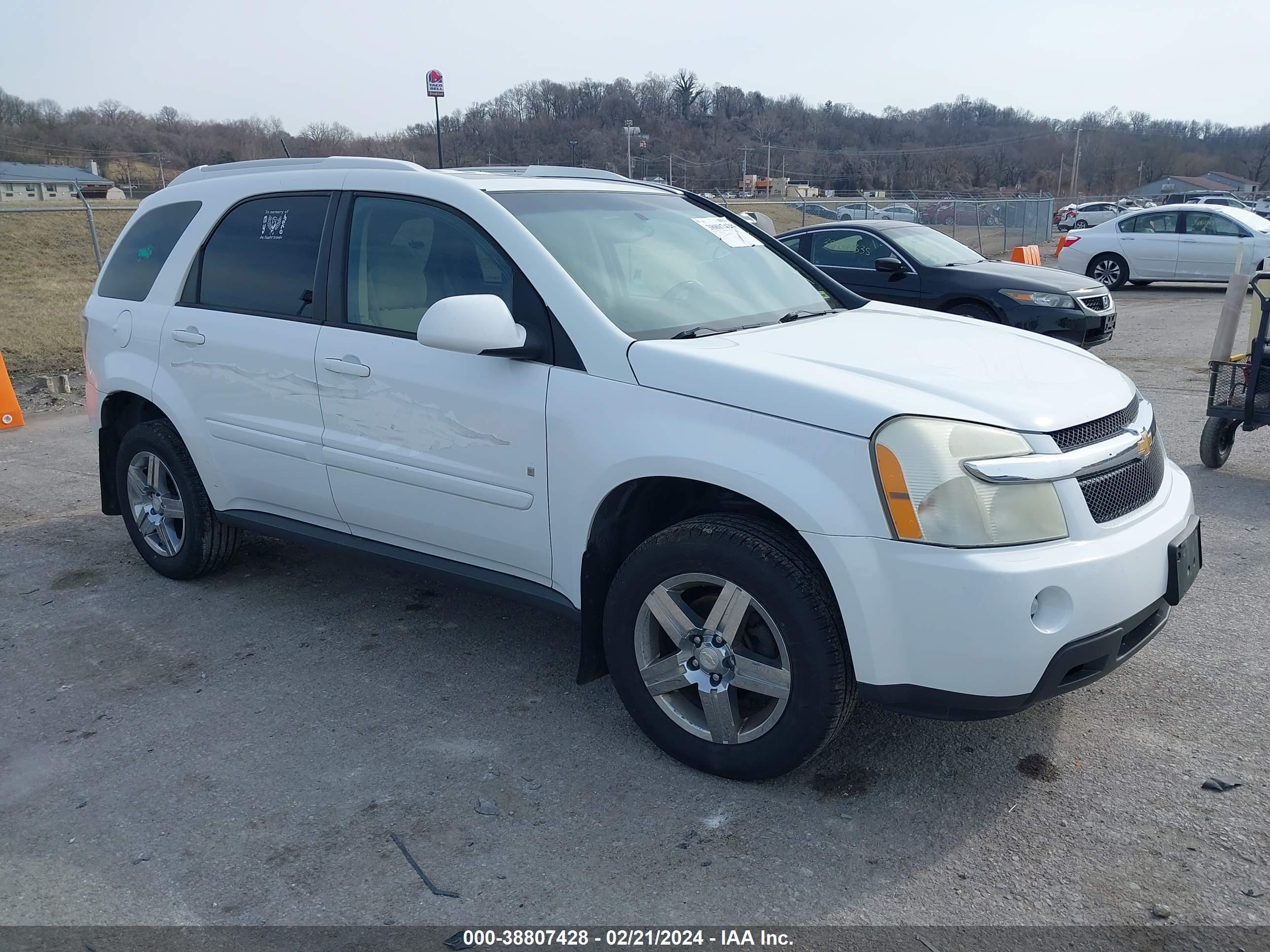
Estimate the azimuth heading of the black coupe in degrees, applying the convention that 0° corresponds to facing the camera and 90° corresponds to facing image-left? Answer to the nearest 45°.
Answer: approximately 315°

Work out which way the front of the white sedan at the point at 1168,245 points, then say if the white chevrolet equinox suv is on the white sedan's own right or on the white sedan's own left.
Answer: on the white sedan's own right

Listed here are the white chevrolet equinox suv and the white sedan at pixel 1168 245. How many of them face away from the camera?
0

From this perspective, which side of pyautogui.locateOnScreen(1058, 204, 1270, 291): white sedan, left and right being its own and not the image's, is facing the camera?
right

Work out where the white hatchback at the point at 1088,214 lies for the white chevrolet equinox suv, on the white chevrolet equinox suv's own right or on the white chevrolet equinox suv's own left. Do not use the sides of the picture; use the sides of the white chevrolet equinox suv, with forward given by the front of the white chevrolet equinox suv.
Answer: on the white chevrolet equinox suv's own left

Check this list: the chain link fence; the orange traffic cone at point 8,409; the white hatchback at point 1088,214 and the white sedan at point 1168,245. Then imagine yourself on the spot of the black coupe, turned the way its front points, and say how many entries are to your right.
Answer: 1

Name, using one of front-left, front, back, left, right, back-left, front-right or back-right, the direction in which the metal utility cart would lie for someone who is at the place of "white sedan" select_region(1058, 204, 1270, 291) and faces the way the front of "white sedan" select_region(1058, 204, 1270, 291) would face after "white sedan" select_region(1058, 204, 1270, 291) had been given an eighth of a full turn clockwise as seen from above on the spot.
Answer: front-right

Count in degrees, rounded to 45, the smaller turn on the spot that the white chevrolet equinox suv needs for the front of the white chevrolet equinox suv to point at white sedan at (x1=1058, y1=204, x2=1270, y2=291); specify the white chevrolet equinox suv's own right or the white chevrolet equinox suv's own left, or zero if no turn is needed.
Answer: approximately 90° to the white chevrolet equinox suv's own left

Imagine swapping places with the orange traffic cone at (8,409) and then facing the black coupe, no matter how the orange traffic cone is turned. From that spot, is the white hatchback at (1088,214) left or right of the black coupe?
left

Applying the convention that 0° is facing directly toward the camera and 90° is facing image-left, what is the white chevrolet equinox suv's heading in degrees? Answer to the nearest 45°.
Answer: approximately 315°

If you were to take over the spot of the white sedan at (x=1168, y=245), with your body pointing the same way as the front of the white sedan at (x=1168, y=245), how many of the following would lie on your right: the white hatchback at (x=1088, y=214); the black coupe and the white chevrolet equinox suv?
2
